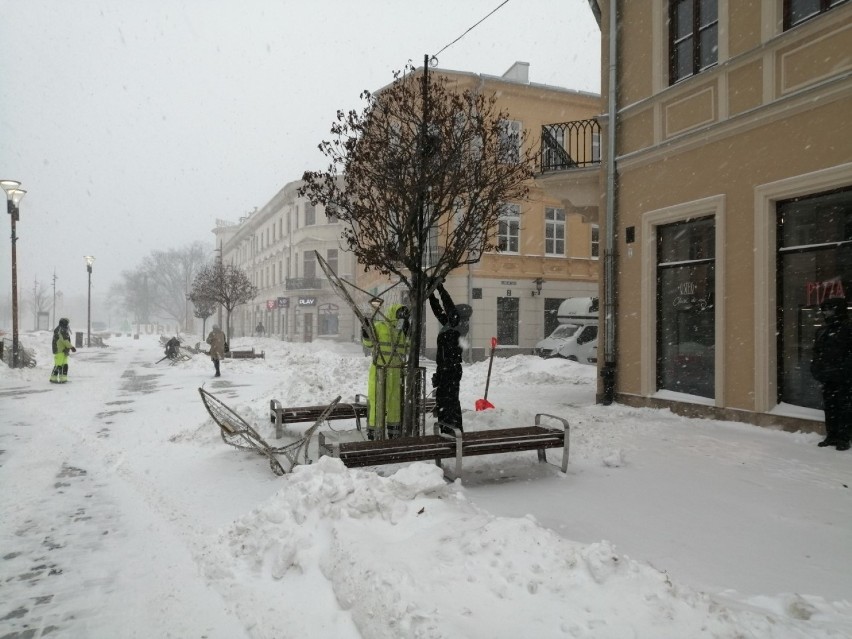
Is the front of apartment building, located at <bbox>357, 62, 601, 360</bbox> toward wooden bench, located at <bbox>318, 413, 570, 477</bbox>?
yes

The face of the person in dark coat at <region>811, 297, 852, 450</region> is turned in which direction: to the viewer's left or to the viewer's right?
to the viewer's left

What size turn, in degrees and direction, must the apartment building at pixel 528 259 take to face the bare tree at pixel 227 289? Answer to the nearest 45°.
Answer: approximately 90° to its right
